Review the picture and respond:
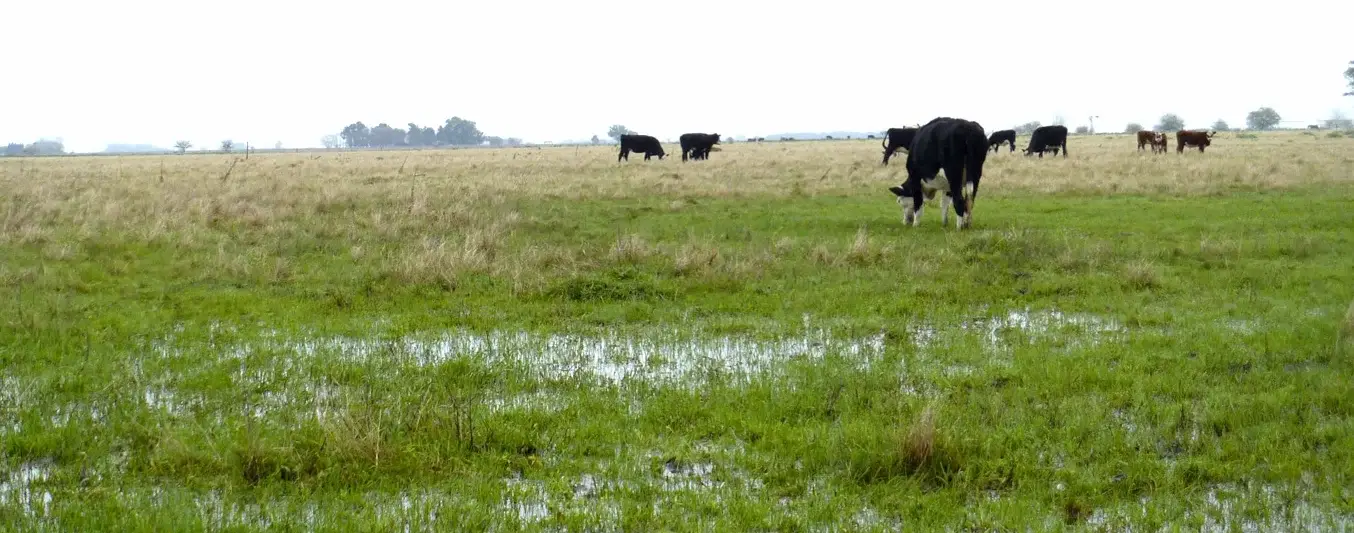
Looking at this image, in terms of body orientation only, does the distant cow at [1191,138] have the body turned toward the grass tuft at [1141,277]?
no

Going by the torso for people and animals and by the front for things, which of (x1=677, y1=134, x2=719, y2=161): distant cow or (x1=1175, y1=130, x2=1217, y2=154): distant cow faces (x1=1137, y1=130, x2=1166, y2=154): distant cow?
(x1=677, y1=134, x2=719, y2=161): distant cow

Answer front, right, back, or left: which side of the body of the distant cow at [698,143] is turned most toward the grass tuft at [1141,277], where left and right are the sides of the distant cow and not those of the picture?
right

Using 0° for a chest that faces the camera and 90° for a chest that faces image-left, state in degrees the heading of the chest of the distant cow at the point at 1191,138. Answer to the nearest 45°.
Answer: approximately 270°

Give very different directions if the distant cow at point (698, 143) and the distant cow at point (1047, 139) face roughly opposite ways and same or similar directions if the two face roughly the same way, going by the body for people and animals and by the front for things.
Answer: very different directions

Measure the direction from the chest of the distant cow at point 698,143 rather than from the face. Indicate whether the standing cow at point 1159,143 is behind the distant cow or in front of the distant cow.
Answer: in front

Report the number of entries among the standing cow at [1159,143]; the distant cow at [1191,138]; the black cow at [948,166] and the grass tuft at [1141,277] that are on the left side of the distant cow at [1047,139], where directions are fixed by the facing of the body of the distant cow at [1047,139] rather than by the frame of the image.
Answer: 2

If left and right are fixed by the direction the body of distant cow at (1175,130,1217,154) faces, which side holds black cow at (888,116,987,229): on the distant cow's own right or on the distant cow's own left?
on the distant cow's own right

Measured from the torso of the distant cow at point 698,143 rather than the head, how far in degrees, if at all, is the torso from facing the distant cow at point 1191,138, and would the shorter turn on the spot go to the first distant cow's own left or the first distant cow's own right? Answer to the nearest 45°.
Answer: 0° — it already faces it

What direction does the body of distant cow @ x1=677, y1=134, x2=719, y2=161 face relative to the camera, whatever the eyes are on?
to the viewer's right

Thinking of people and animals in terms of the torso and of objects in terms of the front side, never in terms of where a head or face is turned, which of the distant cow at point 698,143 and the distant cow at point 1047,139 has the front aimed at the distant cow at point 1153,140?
the distant cow at point 698,143

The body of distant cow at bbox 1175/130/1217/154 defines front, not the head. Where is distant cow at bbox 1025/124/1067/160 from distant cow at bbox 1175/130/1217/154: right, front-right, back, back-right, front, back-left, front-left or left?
back-right

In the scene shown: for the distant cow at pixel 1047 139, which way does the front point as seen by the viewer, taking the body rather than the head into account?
to the viewer's left

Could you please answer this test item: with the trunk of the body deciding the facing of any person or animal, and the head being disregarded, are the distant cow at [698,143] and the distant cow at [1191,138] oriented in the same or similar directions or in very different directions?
same or similar directions

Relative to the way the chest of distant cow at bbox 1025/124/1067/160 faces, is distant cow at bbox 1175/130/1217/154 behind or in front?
behind

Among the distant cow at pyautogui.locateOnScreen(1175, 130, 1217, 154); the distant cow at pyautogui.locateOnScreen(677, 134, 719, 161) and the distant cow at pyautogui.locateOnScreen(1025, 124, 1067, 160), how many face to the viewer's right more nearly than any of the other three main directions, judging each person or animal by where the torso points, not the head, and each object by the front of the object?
2

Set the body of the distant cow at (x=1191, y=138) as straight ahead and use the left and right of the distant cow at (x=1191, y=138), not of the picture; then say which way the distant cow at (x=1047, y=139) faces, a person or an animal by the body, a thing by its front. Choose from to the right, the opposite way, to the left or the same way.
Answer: the opposite way
